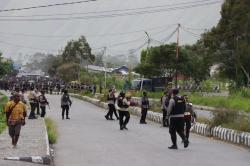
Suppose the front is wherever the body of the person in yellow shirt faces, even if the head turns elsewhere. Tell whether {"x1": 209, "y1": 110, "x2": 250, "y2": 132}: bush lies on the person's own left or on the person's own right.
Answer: on the person's own left

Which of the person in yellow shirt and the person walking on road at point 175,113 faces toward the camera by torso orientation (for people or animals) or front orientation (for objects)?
the person in yellow shirt

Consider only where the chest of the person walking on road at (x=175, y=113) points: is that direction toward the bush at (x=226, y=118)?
no

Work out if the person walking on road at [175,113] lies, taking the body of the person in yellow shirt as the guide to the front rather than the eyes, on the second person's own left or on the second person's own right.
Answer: on the second person's own left

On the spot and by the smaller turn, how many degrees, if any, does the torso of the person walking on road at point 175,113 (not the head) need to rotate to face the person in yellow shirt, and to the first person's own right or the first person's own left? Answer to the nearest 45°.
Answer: approximately 45° to the first person's own left

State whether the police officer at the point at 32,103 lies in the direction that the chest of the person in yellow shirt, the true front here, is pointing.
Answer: no

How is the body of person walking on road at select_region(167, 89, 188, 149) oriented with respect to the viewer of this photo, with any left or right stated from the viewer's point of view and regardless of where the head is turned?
facing away from the viewer and to the left of the viewer

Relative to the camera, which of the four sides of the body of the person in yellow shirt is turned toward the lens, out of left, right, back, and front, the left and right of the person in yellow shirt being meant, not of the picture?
front

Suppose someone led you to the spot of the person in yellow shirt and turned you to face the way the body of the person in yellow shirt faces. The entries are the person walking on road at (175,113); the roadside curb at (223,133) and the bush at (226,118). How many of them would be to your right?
0

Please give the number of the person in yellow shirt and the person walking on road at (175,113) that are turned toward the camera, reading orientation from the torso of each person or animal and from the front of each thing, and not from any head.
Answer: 1
